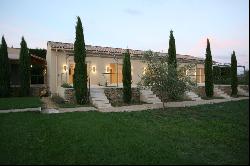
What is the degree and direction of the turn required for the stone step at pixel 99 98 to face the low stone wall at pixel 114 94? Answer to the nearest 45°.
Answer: approximately 135° to its left

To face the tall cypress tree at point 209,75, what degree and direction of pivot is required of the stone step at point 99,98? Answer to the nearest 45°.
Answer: approximately 135° to its left

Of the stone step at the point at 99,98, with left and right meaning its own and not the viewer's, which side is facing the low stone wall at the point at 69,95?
right

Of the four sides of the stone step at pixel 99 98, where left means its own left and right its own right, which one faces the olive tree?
left

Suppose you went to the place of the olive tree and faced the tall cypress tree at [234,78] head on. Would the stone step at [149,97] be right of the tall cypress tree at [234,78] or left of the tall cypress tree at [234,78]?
left

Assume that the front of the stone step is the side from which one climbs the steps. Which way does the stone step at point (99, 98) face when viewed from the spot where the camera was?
facing the viewer

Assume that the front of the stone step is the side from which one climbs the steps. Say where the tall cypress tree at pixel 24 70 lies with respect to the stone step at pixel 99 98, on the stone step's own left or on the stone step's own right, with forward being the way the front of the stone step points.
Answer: on the stone step's own right

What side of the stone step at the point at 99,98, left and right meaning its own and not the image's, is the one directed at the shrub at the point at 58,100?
right

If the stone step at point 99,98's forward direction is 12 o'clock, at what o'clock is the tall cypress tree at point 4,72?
The tall cypress tree is roughly at 4 o'clock from the stone step.

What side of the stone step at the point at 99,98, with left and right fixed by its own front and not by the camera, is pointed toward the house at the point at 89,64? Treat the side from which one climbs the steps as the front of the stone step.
back
